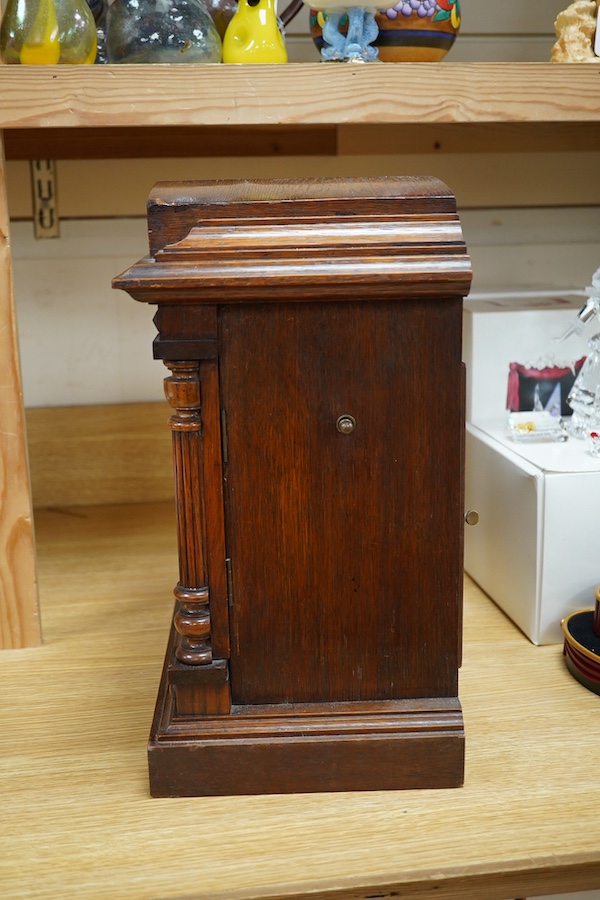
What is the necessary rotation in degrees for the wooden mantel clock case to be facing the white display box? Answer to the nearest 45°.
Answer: approximately 135° to its right

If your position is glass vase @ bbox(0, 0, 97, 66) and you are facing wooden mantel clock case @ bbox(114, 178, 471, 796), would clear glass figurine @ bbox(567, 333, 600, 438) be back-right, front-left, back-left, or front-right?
front-left

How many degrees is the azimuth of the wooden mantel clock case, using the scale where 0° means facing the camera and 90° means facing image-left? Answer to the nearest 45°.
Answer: approximately 90°
